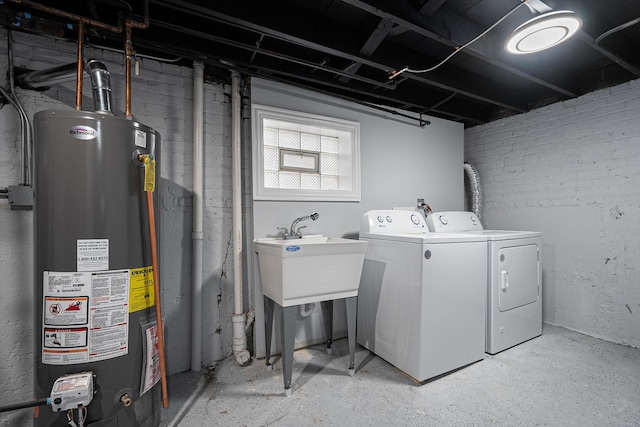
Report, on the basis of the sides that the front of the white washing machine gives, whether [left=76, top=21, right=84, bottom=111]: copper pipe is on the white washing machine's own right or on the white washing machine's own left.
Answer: on the white washing machine's own right

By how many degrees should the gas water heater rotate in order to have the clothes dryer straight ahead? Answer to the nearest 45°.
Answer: approximately 90° to its left

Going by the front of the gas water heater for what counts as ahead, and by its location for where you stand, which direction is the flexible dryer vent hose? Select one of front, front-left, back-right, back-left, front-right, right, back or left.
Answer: left

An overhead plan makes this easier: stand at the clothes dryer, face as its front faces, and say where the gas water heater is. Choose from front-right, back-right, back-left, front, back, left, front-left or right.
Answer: right

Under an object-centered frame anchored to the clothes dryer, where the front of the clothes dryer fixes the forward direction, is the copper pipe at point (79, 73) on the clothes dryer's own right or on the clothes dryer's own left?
on the clothes dryer's own right

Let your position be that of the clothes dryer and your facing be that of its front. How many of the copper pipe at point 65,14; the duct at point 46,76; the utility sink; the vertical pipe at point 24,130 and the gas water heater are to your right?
5

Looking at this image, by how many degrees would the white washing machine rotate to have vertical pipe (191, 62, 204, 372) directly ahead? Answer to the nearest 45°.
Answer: approximately 135° to its right

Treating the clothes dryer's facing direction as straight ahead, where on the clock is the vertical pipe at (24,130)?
The vertical pipe is roughly at 3 o'clock from the clothes dryer.

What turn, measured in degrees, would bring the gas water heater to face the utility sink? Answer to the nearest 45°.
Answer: approximately 90° to its left

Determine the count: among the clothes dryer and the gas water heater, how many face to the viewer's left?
0

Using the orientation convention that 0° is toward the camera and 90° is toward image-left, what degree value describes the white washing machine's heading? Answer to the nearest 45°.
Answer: approximately 315°

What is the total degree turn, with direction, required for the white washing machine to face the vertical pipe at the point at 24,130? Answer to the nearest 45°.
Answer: approximately 90° to its right

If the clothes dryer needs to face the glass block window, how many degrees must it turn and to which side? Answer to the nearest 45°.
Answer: approximately 90° to its right

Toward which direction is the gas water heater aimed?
toward the camera
